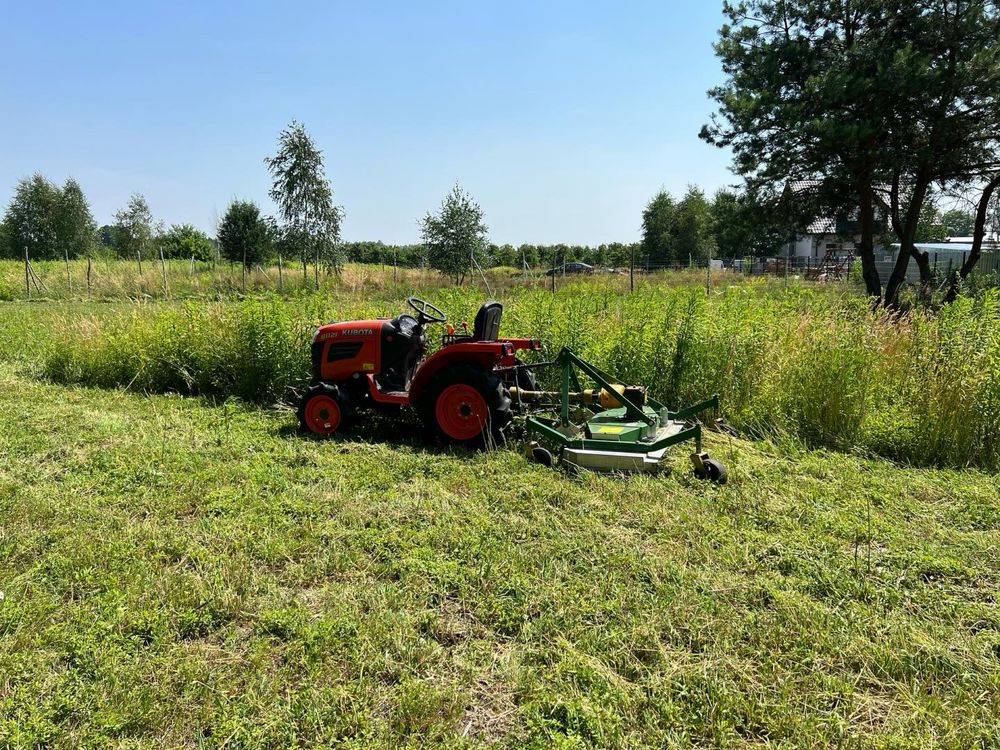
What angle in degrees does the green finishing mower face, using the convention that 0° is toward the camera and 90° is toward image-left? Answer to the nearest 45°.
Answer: approximately 90°

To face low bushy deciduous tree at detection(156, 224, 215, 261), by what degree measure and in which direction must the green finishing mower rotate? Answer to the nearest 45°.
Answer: approximately 45° to its right

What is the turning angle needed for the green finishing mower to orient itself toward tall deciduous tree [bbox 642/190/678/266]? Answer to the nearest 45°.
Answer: approximately 90° to its right

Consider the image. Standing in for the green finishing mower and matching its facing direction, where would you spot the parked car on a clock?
The parked car is roughly at 3 o'clock from the green finishing mower.

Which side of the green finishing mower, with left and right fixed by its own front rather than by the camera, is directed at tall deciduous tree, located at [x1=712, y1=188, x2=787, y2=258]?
right

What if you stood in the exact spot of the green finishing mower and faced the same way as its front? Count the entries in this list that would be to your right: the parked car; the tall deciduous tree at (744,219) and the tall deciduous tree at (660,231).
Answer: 3

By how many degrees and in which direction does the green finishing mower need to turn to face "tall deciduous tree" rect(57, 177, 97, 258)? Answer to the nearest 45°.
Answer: approximately 45° to its right

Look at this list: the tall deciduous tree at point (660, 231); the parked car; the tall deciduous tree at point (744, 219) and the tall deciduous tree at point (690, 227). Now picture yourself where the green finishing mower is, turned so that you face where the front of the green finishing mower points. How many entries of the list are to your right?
4

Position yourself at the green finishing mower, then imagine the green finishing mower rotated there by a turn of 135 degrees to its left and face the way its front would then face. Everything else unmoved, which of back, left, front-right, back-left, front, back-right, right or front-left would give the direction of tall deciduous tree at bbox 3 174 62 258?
back

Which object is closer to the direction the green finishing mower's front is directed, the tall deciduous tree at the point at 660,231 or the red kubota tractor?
the red kubota tractor
